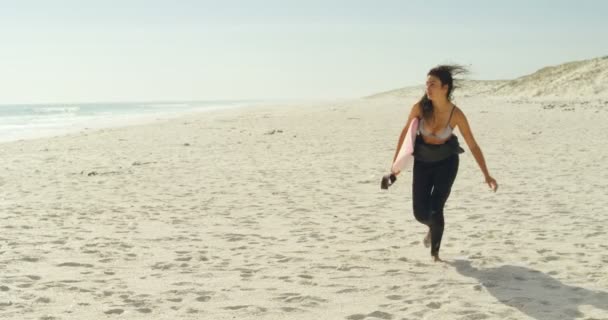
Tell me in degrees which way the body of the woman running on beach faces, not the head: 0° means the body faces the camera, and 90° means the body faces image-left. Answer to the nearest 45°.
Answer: approximately 0°
